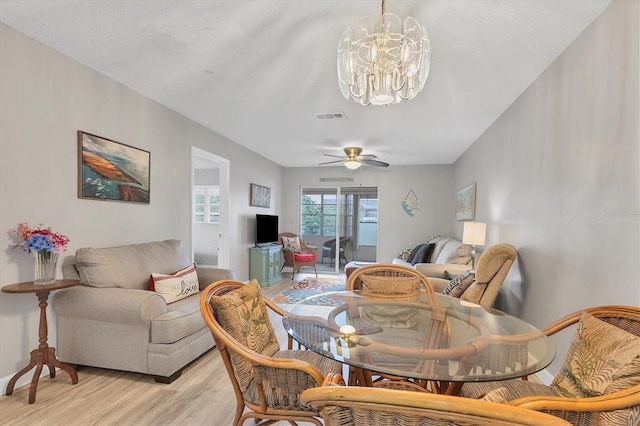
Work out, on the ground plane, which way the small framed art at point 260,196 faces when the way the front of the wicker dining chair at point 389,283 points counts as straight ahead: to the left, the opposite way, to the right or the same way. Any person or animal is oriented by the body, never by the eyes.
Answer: to the left

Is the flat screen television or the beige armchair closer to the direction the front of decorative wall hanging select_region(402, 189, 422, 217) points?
the beige armchair

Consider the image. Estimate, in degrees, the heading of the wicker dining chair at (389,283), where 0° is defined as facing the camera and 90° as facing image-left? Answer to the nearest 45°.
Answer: approximately 0°

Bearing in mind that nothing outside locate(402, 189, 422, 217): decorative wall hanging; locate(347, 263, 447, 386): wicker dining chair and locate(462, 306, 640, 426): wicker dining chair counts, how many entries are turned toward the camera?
2

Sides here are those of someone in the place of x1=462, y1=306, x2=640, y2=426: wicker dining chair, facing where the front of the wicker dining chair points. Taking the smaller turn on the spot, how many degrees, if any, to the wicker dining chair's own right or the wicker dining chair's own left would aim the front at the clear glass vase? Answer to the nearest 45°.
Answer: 0° — it already faces it

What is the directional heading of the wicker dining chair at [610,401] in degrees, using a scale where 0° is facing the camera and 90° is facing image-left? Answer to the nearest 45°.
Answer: approximately 90°

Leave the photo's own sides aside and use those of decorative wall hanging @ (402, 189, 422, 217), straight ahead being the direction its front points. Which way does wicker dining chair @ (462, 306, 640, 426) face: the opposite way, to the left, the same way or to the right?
to the right

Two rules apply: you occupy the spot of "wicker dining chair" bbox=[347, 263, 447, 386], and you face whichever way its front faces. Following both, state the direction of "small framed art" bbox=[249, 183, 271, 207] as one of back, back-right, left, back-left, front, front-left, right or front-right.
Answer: back-right

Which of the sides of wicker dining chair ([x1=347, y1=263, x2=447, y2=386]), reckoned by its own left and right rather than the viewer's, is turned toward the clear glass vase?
right

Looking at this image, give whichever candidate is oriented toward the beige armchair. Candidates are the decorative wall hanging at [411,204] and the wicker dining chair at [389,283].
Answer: the decorative wall hanging

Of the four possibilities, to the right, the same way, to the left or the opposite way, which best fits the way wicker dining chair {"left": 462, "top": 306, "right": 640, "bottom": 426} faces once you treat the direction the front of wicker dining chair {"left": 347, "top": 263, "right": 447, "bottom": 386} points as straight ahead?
to the right
